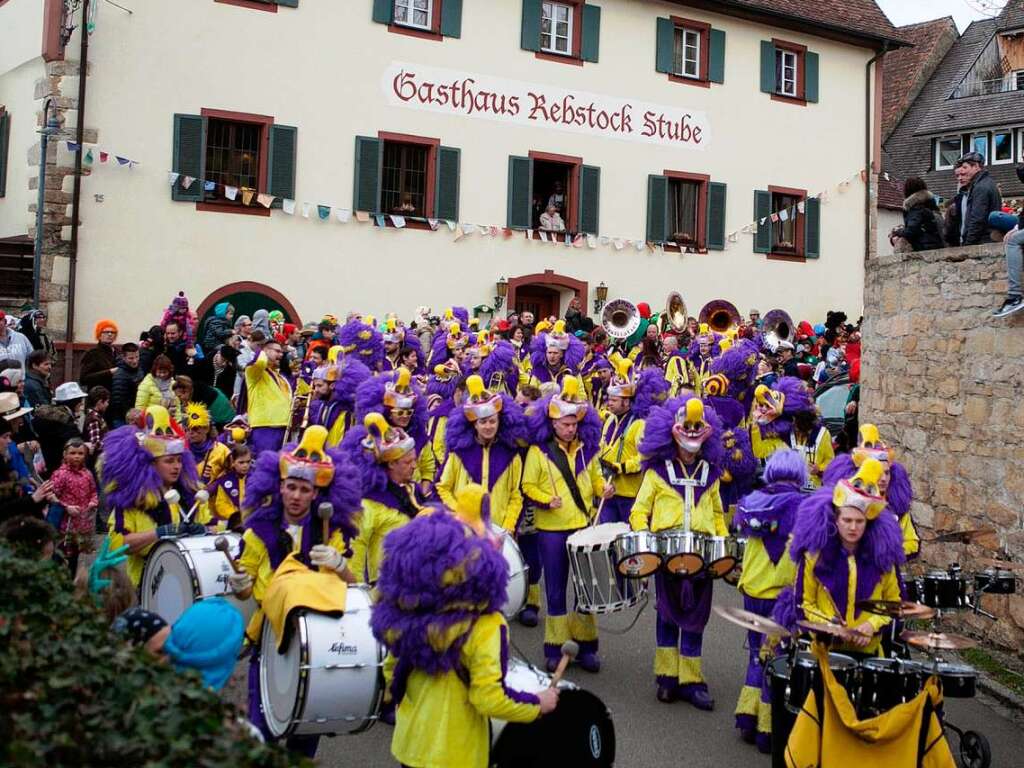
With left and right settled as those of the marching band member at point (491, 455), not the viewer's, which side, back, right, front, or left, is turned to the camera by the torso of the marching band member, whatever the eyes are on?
front

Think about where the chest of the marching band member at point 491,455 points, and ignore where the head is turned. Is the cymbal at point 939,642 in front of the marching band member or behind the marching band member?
in front

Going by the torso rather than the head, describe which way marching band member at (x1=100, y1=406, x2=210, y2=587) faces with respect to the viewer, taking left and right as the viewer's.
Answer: facing the viewer and to the right of the viewer

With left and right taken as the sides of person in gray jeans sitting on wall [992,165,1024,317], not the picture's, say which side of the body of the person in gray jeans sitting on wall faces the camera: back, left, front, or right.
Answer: left

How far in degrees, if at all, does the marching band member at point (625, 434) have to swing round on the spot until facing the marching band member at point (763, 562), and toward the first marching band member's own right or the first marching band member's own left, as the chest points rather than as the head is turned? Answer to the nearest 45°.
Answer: approximately 45° to the first marching band member's own left

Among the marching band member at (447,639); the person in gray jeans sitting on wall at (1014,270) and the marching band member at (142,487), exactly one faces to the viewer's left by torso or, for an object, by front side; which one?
the person in gray jeans sitting on wall

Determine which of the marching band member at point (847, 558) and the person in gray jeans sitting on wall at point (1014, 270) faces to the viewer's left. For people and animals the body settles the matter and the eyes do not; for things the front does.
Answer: the person in gray jeans sitting on wall

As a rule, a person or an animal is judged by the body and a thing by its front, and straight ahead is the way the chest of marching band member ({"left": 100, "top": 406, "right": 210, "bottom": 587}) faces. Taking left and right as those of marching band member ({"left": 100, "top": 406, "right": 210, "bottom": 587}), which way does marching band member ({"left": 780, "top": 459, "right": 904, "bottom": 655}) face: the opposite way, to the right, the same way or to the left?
to the right

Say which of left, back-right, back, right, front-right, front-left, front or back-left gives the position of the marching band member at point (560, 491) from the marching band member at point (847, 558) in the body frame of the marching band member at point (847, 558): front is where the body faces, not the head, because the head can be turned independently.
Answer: back-right

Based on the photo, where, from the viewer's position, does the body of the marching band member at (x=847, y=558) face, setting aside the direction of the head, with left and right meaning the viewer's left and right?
facing the viewer

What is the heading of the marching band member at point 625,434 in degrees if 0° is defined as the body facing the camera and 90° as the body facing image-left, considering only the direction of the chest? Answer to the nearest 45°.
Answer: approximately 45°

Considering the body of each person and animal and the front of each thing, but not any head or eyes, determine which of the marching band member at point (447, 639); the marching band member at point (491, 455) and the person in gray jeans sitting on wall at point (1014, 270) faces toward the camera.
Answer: the marching band member at point (491, 455)

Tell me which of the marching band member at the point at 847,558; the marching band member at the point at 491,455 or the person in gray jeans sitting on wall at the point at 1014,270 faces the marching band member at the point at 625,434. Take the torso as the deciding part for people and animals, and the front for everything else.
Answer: the person in gray jeans sitting on wall

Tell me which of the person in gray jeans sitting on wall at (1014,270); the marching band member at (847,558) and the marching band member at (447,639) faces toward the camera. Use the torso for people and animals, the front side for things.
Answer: the marching band member at (847,558)
